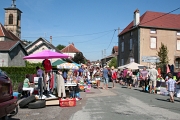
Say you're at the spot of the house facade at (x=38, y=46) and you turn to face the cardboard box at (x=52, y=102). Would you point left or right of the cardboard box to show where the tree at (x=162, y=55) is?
left

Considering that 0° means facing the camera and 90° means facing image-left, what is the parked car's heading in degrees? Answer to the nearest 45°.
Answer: approximately 135°

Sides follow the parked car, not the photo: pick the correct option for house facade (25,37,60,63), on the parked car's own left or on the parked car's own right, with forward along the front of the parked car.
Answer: on the parked car's own right

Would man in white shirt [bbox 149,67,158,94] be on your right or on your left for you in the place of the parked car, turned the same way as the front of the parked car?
on your right

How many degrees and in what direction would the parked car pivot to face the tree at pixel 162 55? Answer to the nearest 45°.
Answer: approximately 90° to its right
